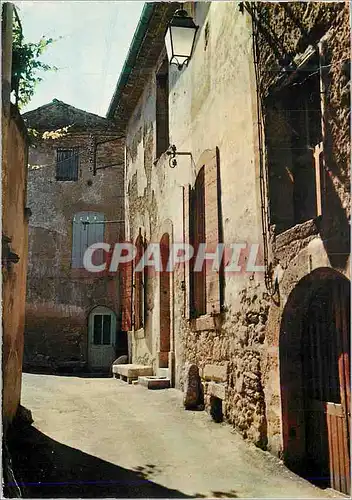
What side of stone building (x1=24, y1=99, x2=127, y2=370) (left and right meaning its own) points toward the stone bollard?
front

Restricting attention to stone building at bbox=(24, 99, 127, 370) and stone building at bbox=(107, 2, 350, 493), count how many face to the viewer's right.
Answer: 0

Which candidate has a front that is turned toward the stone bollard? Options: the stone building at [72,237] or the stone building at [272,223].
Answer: the stone building at [72,237]

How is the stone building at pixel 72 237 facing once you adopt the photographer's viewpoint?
facing the viewer

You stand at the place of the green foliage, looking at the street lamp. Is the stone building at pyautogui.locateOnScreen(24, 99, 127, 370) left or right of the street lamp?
left

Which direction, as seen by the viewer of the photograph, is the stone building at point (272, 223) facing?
facing the viewer and to the left of the viewer

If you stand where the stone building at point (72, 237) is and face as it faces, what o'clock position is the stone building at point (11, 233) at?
the stone building at point (11, 233) is roughly at 12 o'clock from the stone building at point (72, 237).

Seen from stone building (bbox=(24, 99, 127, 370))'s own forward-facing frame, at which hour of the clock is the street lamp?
The street lamp is roughly at 12 o'clock from the stone building.

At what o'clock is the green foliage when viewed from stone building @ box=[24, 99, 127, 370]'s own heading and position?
The green foliage is roughly at 12 o'clock from the stone building.

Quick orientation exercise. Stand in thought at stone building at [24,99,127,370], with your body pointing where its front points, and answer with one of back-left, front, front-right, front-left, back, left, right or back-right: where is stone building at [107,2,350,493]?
front
